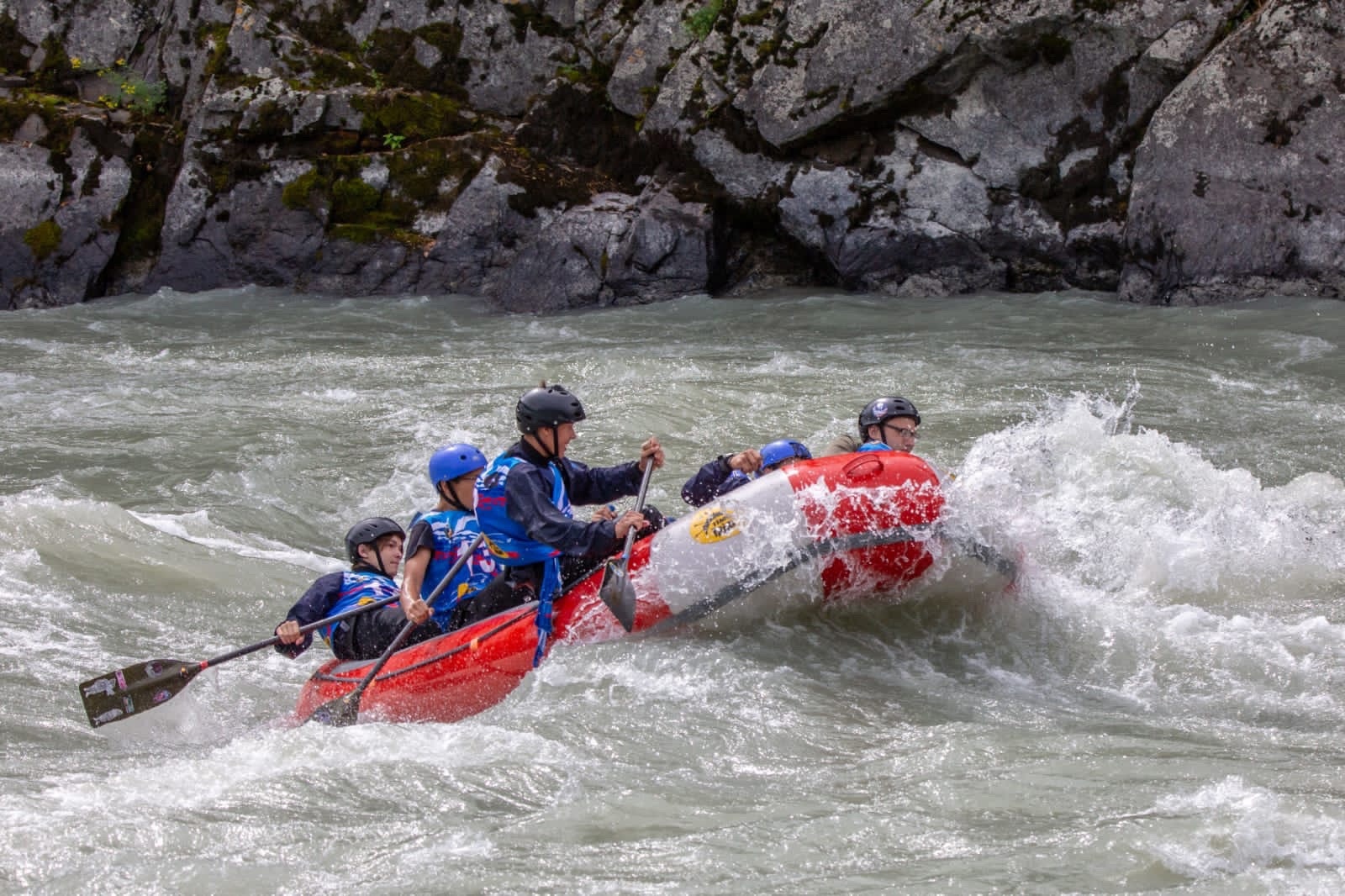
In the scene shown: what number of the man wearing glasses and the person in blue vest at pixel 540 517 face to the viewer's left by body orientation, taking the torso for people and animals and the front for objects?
0

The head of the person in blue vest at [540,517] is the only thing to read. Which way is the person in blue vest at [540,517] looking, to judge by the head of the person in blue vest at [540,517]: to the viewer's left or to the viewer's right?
to the viewer's right

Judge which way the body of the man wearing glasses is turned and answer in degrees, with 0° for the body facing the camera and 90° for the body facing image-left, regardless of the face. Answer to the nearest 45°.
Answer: approximately 315°

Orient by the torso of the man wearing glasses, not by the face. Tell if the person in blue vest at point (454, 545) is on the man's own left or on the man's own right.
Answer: on the man's own right

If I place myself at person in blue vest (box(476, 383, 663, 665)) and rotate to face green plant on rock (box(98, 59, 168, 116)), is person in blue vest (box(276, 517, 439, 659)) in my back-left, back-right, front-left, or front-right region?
front-left

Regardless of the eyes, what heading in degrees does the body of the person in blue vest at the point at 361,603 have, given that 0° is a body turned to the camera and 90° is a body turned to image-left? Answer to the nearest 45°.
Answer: approximately 315°

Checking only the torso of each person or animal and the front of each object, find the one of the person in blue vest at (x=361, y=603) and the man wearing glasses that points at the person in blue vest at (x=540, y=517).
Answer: the person in blue vest at (x=361, y=603)

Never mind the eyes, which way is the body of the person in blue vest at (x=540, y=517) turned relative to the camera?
to the viewer's right

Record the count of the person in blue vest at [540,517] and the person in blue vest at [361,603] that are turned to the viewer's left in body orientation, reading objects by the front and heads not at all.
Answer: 0

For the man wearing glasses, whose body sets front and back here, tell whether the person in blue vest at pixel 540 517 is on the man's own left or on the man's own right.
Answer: on the man's own right

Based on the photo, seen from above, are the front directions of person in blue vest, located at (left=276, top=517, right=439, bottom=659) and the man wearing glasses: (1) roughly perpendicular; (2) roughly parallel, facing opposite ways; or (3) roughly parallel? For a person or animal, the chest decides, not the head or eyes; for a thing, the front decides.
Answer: roughly parallel

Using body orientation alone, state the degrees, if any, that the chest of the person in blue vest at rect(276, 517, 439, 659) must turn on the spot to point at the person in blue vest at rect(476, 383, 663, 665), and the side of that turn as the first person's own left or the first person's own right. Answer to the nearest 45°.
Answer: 0° — they already face them
